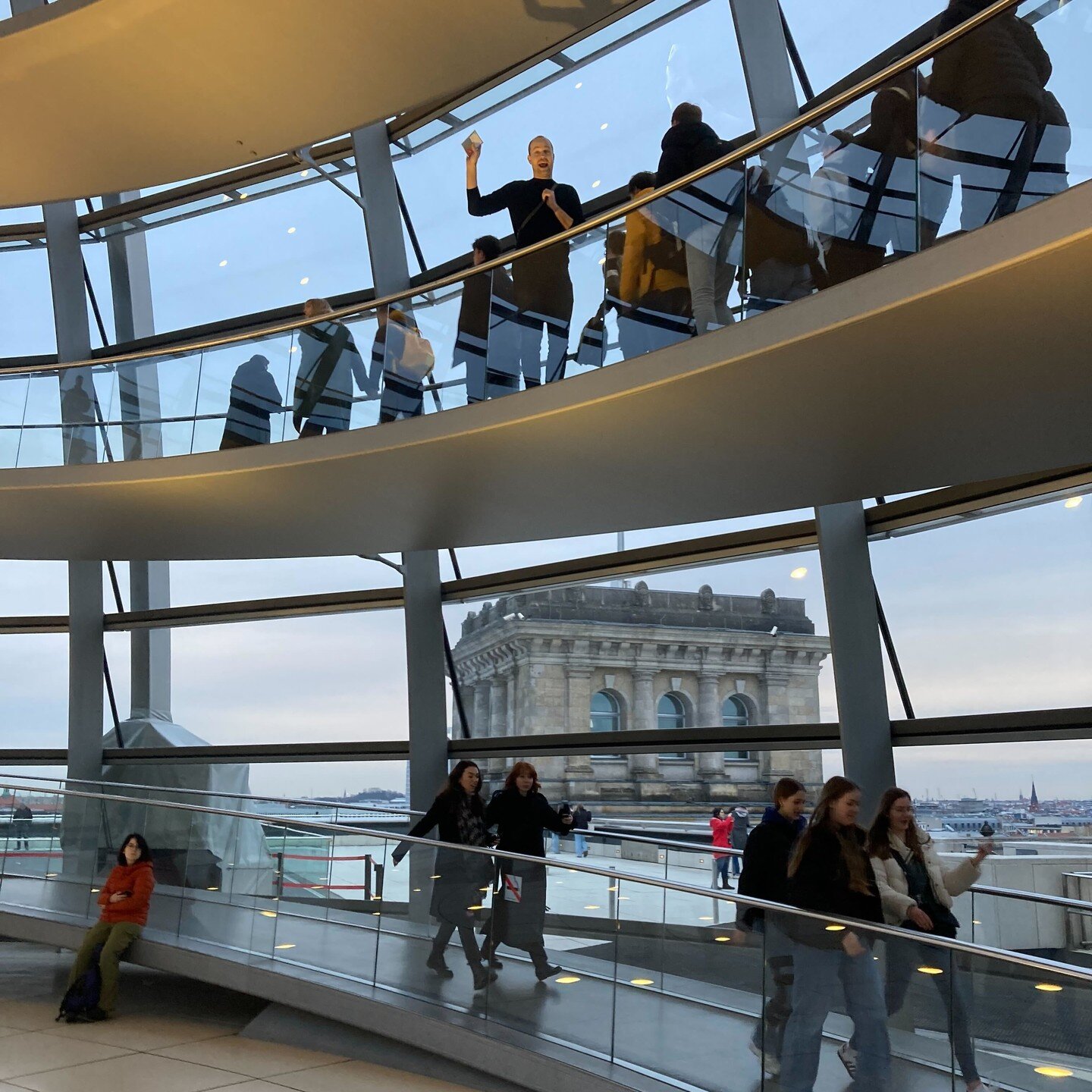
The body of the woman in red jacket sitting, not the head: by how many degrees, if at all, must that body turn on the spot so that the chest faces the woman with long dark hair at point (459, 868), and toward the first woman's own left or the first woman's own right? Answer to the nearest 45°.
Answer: approximately 90° to the first woman's own left

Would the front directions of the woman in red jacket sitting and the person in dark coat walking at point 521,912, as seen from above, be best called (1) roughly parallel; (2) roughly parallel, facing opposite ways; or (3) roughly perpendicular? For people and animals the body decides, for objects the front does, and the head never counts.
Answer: roughly perpendicular

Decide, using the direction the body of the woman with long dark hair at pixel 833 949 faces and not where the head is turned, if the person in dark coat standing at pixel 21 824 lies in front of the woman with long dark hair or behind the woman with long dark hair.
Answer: behind

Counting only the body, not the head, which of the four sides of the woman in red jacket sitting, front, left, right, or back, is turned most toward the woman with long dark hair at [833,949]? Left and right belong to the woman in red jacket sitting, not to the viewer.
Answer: left

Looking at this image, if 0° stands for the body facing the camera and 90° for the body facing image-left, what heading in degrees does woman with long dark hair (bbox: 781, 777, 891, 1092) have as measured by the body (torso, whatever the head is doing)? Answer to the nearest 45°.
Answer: approximately 315°
